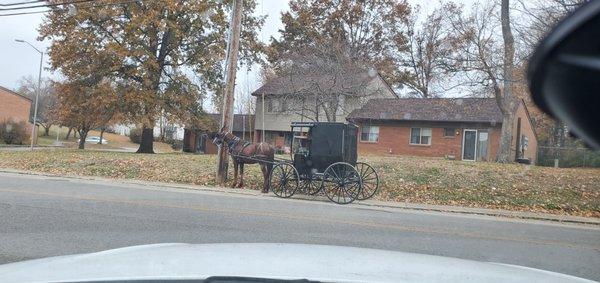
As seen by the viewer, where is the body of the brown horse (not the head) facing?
to the viewer's left

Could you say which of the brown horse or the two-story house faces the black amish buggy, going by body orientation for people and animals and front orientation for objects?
the two-story house

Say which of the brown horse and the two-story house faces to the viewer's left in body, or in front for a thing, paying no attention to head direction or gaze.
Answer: the brown horse

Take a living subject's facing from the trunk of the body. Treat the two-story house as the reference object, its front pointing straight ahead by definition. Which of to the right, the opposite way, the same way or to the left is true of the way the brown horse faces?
to the right

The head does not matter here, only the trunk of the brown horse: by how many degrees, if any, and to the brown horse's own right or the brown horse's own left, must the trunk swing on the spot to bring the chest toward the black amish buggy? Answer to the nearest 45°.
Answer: approximately 135° to the brown horse's own left

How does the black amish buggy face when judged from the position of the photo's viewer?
facing away from the viewer and to the left of the viewer

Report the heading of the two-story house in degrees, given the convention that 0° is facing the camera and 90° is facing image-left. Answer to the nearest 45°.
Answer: approximately 0°

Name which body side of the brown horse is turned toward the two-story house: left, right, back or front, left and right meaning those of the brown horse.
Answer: right

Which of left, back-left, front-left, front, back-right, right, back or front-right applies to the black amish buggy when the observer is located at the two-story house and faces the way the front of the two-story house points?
front

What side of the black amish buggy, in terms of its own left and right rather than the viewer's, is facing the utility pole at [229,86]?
front

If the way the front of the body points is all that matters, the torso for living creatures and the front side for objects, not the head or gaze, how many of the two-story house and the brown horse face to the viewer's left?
1

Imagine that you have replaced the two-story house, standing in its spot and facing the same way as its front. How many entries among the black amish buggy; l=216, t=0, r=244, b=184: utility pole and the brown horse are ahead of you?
3

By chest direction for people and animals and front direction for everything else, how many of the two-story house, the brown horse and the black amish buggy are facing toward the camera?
1
